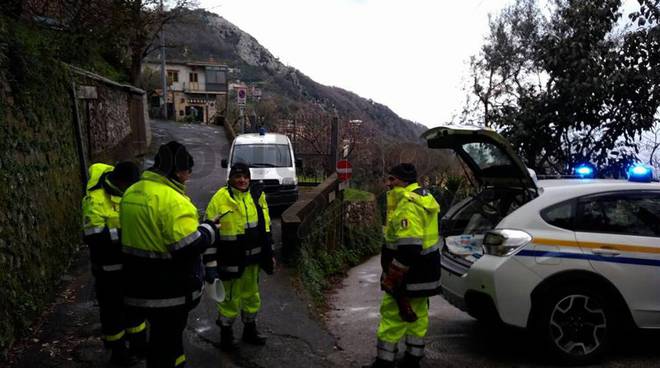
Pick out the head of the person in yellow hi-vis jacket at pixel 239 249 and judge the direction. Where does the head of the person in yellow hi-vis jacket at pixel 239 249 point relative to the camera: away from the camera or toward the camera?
toward the camera

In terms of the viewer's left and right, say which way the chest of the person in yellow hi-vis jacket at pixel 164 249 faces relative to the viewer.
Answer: facing away from the viewer and to the right of the viewer

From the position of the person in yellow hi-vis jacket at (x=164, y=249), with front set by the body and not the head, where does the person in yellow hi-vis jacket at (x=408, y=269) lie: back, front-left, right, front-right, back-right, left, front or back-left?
front-right

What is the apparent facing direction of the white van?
toward the camera

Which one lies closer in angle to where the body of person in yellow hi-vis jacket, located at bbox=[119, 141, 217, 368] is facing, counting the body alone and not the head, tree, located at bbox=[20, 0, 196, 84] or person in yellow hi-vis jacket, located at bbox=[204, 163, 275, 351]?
the person in yellow hi-vis jacket

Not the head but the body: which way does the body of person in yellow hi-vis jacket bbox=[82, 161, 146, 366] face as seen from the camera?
to the viewer's right

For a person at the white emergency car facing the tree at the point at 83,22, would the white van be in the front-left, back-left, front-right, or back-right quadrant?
front-right

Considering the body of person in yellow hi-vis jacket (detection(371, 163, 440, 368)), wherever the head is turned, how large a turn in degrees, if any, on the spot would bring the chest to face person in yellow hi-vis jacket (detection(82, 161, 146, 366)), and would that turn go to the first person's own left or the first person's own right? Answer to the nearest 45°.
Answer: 0° — they already face them

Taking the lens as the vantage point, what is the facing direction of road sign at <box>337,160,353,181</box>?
facing the viewer

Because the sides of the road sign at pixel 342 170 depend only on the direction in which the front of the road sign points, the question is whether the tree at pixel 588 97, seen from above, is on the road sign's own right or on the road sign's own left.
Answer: on the road sign's own left

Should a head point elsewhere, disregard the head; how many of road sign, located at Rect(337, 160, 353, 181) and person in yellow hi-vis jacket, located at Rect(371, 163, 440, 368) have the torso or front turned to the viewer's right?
0

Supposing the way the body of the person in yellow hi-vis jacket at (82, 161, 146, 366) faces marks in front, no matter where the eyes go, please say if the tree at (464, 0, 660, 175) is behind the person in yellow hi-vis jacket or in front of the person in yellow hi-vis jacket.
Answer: in front

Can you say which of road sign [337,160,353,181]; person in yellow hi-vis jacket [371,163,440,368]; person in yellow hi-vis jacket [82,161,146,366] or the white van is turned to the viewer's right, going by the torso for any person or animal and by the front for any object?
person in yellow hi-vis jacket [82,161,146,366]

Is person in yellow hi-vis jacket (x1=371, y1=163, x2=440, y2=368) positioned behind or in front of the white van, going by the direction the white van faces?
in front

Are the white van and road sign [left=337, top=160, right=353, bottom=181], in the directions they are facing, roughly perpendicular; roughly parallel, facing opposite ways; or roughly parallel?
roughly parallel
